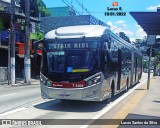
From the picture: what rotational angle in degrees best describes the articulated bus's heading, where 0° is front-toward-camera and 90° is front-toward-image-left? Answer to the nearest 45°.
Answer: approximately 45°
